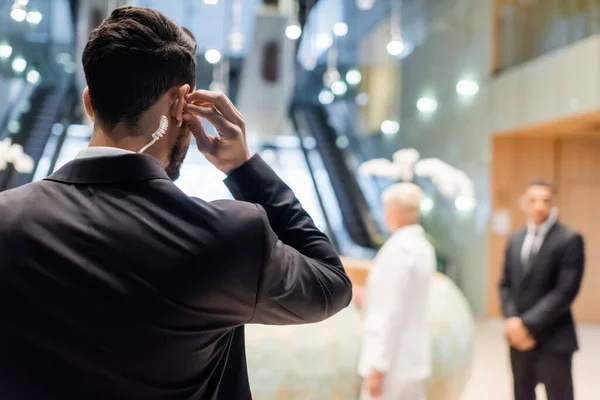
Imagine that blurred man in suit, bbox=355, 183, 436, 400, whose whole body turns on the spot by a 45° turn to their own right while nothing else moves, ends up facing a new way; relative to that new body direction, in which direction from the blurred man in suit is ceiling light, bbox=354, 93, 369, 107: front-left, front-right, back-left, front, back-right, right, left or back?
front

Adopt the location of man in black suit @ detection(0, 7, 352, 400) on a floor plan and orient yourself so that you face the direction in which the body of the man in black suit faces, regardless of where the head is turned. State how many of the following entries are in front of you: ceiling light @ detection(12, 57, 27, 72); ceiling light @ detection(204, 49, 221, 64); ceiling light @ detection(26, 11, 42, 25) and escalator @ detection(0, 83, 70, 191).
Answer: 4

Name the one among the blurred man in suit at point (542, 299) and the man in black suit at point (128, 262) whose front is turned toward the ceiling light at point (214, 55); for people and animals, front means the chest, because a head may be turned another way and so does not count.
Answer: the man in black suit

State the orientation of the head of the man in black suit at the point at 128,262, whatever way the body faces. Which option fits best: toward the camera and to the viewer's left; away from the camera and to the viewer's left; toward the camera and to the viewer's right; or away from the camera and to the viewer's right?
away from the camera and to the viewer's right

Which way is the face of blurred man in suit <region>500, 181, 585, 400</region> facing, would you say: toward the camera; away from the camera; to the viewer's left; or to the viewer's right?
toward the camera

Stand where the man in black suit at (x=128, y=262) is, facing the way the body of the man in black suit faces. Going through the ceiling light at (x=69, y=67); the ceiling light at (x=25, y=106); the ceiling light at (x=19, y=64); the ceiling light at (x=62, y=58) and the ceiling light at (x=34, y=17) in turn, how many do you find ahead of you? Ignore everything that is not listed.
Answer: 5

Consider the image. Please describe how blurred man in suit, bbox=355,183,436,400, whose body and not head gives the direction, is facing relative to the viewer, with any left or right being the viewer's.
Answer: facing away from the viewer and to the left of the viewer

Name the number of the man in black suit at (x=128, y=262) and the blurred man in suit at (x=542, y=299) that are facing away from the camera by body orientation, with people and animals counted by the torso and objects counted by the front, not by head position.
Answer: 1

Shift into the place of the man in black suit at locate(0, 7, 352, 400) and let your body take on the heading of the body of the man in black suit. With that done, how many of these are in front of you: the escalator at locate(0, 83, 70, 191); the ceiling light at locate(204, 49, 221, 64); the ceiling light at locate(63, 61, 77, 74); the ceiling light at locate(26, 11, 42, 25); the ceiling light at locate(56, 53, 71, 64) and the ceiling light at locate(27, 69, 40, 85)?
6

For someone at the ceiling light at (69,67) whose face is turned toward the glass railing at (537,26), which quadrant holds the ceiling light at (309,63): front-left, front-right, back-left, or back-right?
front-left

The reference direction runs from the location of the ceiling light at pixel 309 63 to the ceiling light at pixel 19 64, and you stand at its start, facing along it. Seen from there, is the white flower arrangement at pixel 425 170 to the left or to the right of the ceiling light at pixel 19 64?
left

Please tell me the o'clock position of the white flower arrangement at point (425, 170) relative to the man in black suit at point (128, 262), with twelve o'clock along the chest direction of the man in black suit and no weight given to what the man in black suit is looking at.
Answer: The white flower arrangement is roughly at 1 o'clock from the man in black suit.

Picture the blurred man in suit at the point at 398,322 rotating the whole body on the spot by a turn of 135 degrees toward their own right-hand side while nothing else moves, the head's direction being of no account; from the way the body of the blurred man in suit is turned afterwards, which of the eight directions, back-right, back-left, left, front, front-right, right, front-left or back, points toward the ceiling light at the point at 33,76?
back-left

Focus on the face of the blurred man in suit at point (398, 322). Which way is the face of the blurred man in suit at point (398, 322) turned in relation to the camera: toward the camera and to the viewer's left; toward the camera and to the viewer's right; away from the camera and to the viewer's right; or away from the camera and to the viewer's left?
away from the camera and to the viewer's left

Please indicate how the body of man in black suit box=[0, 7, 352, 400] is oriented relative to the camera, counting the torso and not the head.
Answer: away from the camera
